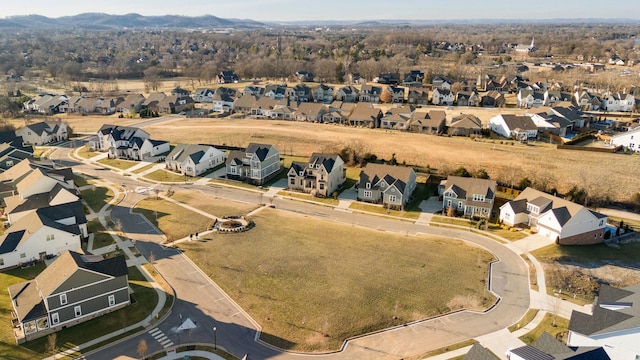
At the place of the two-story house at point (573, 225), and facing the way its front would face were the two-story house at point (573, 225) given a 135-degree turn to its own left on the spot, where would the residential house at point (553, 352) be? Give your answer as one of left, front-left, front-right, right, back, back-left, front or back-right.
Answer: right

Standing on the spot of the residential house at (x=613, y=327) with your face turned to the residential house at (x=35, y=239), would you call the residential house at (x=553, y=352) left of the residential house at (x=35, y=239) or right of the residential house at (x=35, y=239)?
left

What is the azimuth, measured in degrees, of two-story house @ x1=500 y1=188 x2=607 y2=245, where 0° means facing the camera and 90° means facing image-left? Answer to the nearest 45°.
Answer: approximately 45°

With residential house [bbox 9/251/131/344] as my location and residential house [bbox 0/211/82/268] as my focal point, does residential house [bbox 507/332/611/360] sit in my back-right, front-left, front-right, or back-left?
back-right

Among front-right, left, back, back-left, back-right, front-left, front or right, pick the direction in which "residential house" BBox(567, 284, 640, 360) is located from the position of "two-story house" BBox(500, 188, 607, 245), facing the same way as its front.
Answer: front-left

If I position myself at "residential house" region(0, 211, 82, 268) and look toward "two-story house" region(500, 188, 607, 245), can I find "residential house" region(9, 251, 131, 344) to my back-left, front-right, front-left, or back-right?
front-right

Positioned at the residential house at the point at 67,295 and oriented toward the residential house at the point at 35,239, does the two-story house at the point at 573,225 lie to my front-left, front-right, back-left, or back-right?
back-right

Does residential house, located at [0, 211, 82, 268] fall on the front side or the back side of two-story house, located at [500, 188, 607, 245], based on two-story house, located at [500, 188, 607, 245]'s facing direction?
on the front side
